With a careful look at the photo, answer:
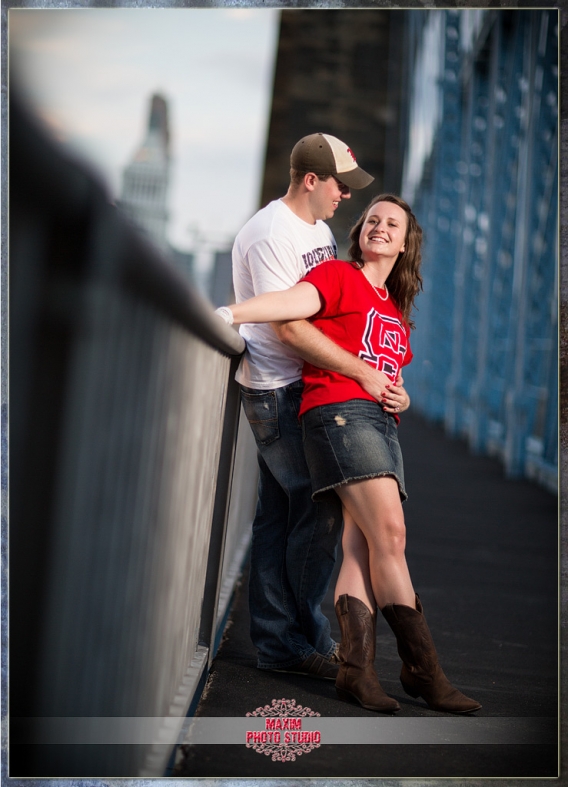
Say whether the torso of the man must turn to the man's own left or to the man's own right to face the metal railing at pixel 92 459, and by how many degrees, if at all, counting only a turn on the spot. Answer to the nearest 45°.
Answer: approximately 90° to the man's own right

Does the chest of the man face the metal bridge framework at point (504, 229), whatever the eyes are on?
no

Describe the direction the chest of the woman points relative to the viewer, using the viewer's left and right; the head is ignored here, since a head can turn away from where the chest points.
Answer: facing the viewer and to the right of the viewer

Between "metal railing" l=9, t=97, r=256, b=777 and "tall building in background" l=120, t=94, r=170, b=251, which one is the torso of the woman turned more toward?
the metal railing

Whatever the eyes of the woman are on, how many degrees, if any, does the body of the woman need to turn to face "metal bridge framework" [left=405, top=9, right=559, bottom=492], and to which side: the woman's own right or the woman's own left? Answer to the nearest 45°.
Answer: approximately 135° to the woman's own left

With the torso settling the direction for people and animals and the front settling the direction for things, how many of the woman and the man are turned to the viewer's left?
0

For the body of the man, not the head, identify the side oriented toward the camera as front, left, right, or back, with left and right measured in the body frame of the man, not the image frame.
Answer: right

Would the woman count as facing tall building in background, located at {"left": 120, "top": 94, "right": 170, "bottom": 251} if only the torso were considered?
no
